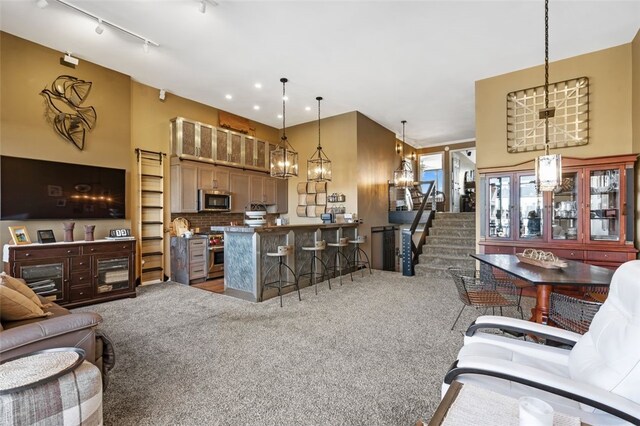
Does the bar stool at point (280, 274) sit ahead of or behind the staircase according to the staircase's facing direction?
ahead

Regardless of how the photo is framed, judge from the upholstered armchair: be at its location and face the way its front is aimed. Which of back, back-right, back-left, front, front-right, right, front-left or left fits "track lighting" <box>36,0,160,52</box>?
front

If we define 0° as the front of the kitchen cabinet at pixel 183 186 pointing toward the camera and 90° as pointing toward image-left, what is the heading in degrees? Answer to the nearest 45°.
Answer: approximately 315°

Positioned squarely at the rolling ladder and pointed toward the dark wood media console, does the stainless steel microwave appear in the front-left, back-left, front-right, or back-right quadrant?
back-left

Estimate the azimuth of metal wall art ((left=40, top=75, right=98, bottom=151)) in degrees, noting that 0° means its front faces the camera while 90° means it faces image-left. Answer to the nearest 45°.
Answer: approximately 0°

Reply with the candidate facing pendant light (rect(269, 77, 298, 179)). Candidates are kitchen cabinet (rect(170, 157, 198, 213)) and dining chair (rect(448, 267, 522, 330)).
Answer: the kitchen cabinet
